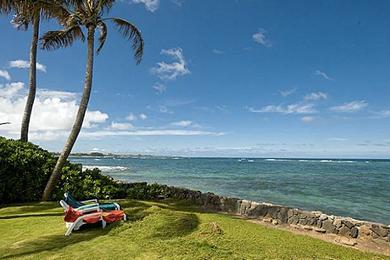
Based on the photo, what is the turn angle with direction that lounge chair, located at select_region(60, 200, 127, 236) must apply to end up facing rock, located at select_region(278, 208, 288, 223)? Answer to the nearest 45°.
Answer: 0° — it already faces it

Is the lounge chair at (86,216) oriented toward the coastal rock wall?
yes

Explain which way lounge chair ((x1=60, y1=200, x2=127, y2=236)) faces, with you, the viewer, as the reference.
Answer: facing to the right of the viewer

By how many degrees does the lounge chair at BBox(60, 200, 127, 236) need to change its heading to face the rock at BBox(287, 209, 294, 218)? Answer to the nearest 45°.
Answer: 0° — it already faces it
